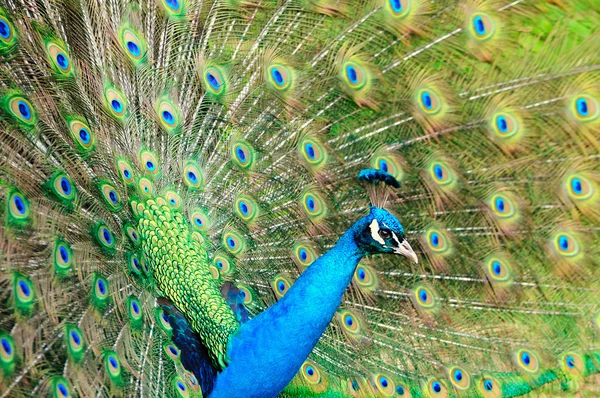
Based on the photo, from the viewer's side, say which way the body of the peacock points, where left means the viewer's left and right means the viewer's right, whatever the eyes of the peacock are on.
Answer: facing the viewer and to the right of the viewer
